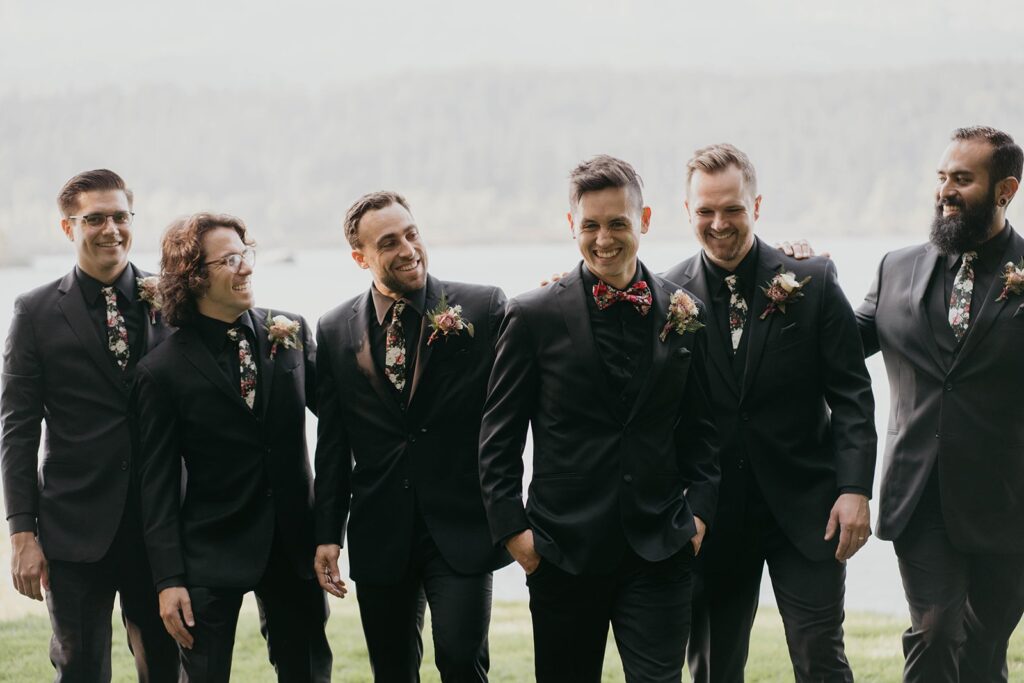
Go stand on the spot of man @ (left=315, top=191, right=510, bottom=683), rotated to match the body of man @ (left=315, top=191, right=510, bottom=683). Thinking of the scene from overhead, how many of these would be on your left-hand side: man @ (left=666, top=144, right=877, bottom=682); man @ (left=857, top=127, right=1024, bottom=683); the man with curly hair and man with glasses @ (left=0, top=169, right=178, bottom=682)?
2

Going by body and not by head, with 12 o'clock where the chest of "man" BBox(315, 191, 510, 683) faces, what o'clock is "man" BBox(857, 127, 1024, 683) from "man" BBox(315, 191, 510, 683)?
"man" BBox(857, 127, 1024, 683) is roughly at 9 o'clock from "man" BBox(315, 191, 510, 683).

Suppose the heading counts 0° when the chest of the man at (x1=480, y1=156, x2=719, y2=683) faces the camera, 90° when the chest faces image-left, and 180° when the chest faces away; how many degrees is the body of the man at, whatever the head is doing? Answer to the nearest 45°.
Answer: approximately 0°

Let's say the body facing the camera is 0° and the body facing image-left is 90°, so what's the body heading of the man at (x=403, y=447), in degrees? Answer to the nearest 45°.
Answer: approximately 0°

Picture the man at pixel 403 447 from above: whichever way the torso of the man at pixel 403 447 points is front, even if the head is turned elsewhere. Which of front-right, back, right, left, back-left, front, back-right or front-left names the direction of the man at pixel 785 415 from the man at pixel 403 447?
left

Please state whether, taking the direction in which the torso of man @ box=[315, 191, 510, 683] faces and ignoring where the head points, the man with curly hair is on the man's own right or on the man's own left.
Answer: on the man's own right

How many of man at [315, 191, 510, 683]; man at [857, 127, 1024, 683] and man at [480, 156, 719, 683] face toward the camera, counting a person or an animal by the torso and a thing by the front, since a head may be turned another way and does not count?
3
